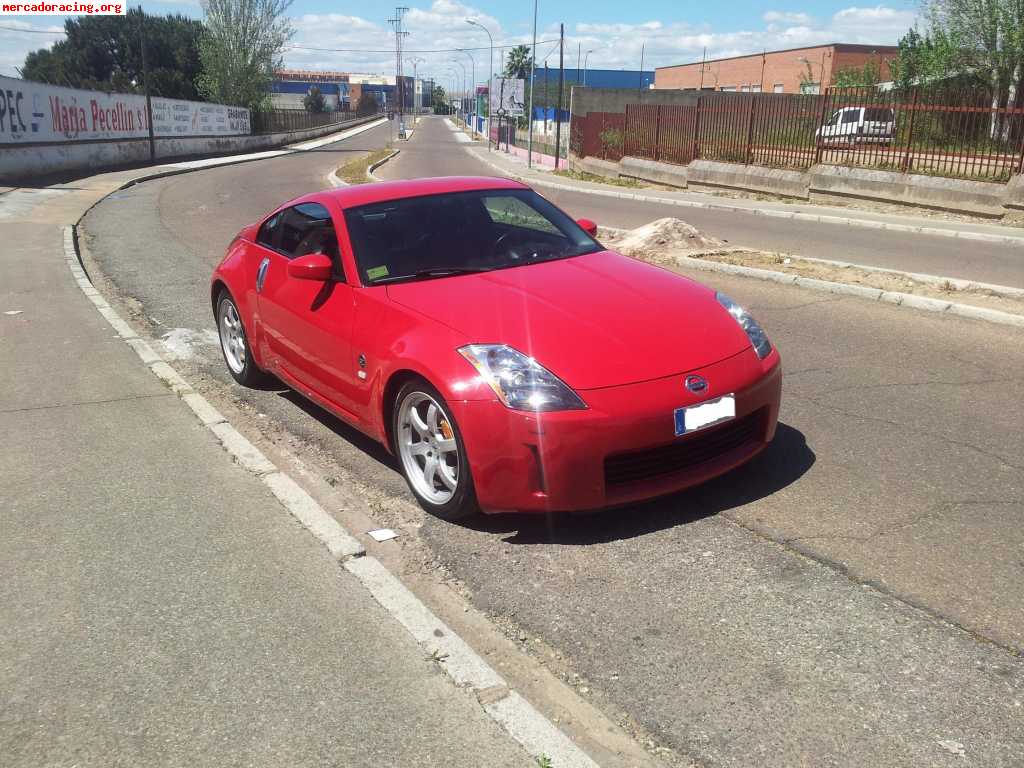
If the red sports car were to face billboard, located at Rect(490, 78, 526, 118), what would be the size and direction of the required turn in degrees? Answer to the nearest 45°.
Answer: approximately 135° to its left

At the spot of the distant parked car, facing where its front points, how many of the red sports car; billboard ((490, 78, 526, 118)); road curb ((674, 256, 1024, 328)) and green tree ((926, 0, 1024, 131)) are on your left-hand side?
2

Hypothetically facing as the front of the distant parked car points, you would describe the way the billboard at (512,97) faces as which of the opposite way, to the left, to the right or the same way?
to the left

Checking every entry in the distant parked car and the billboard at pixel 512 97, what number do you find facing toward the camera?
1

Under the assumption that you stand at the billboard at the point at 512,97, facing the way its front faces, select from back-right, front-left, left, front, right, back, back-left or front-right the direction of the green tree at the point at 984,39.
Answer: front-left

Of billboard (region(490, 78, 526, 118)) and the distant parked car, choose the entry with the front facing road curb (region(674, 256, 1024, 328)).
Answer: the billboard

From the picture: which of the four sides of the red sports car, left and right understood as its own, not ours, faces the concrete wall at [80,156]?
back

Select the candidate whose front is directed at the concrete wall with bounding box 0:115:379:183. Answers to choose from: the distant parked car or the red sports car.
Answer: the distant parked car

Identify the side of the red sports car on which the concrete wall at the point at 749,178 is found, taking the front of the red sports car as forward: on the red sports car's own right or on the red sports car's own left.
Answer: on the red sports car's own left

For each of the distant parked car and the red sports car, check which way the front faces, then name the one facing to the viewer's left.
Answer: the distant parked car

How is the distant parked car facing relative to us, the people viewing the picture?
facing to the left of the viewer

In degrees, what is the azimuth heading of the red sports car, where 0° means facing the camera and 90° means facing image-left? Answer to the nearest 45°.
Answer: approximately 315°

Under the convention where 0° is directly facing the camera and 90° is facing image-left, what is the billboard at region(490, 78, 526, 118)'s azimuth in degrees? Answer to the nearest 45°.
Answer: approximately 0°

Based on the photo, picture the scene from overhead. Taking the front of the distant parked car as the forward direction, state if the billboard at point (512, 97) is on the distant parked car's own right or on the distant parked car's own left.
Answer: on the distant parked car's own right
